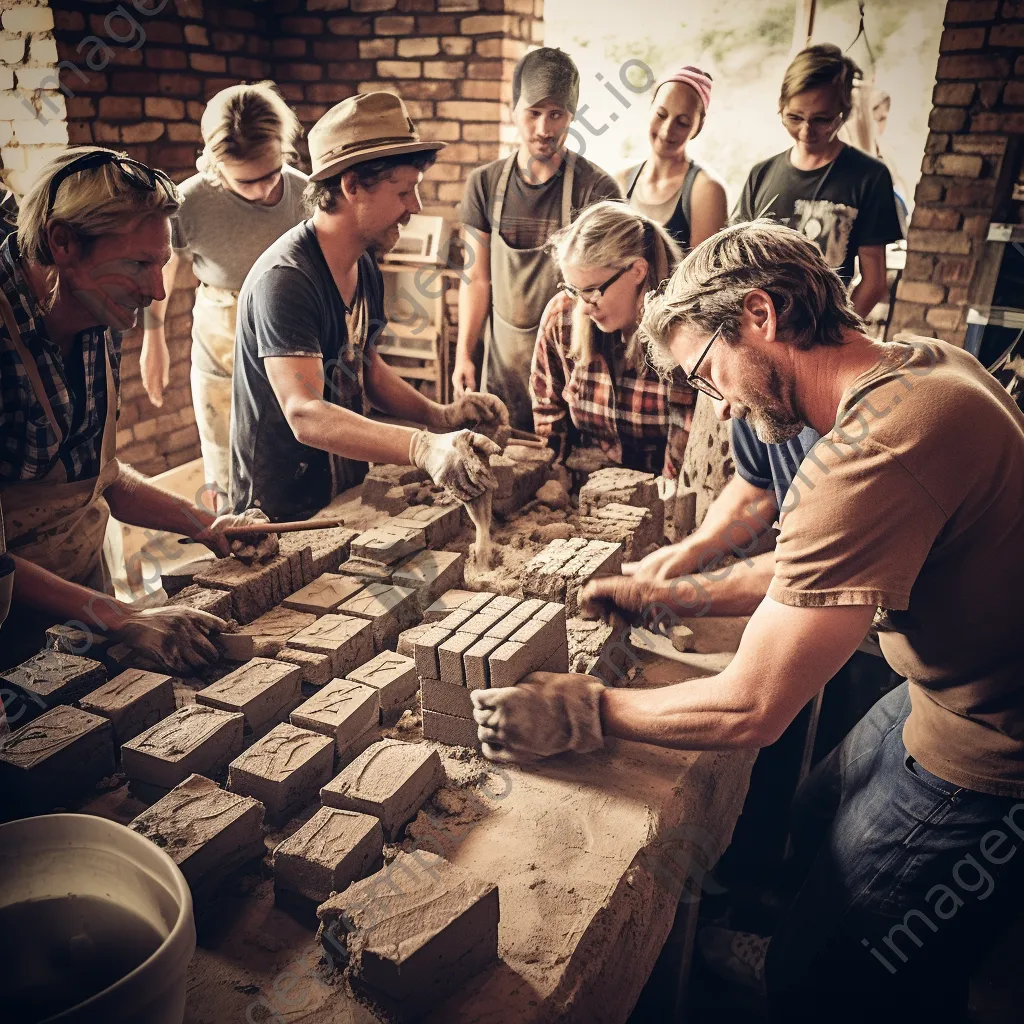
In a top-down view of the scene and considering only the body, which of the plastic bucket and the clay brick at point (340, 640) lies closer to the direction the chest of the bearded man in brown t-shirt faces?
the clay brick

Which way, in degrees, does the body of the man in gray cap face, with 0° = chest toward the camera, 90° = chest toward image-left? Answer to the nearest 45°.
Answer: approximately 0°

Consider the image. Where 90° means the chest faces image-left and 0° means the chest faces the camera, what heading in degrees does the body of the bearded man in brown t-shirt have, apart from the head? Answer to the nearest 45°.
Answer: approximately 90°

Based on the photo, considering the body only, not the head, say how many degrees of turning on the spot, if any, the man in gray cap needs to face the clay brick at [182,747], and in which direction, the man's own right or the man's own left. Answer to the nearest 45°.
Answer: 0° — they already face it

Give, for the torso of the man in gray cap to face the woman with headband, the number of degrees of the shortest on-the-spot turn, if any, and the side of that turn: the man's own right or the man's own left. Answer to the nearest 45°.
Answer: approximately 90° to the man's own left

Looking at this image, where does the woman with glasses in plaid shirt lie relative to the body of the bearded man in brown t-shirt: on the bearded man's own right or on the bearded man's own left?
on the bearded man's own right

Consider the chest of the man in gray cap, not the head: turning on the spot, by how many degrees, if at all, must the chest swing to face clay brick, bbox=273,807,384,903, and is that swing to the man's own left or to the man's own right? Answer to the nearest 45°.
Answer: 0° — they already face it

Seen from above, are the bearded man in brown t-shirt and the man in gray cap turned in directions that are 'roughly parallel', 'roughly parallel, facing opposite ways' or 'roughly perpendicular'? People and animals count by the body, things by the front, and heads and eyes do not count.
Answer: roughly perpendicular

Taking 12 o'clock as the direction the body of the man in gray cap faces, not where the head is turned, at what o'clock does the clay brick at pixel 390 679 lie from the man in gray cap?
The clay brick is roughly at 12 o'clock from the man in gray cap.
